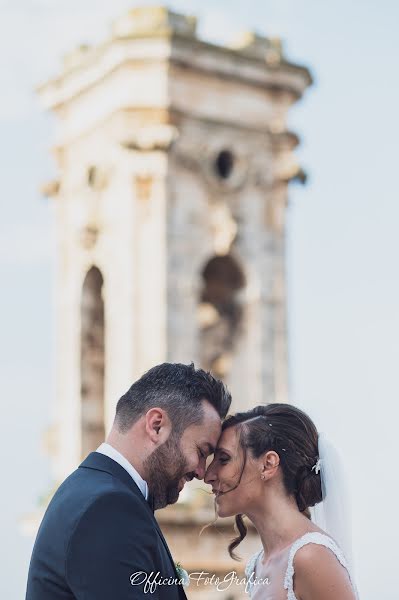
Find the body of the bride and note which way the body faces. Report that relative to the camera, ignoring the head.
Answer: to the viewer's left

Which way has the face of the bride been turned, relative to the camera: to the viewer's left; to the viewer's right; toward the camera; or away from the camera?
to the viewer's left

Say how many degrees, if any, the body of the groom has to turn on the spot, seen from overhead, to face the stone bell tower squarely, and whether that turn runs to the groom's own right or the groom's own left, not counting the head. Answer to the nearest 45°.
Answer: approximately 90° to the groom's own left

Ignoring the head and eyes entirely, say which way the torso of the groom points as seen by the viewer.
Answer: to the viewer's right

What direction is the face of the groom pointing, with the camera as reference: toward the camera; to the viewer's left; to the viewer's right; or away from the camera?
to the viewer's right

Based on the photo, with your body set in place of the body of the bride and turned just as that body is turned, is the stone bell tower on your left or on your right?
on your right
